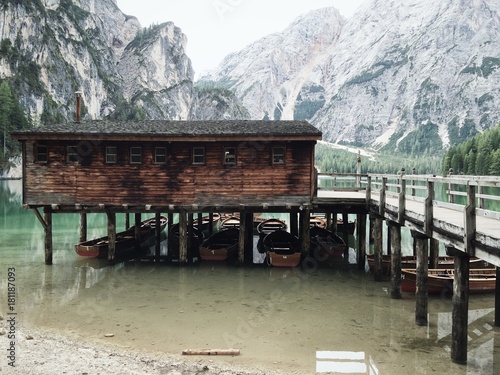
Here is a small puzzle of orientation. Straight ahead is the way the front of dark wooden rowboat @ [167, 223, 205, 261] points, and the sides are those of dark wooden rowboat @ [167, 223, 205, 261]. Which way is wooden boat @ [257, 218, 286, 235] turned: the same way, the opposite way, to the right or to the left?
the same way

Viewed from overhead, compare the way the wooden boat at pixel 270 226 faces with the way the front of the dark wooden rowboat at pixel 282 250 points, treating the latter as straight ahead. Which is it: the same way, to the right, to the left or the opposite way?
the same way
